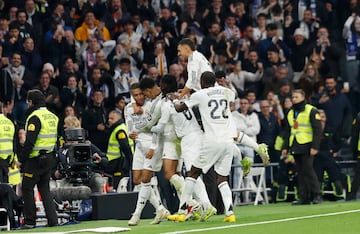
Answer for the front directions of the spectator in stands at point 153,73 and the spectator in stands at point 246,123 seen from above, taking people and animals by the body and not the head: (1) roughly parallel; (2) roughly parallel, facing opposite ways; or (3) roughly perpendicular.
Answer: roughly parallel

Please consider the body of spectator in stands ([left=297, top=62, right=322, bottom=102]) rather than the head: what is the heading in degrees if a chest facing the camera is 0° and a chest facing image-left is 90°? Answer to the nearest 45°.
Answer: approximately 0°

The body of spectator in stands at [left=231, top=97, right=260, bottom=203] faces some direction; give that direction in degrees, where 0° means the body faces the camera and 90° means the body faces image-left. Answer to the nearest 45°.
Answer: approximately 0°

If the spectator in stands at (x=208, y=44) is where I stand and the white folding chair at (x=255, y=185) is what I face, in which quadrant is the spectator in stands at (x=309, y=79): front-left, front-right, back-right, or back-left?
front-left

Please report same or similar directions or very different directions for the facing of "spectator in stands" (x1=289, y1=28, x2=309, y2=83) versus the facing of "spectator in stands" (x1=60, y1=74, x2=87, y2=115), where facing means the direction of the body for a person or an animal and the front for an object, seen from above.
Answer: same or similar directions

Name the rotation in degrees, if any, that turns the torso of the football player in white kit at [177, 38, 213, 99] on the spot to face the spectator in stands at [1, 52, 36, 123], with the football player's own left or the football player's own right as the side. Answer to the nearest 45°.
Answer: approximately 45° to the football player's own right

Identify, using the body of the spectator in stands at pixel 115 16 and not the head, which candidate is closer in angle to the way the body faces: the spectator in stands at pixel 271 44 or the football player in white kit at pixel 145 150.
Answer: the football player in white kit

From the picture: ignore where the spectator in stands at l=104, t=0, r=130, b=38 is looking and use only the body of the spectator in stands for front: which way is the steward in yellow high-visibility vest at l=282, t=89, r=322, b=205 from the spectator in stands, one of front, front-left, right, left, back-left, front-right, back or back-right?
front-left
